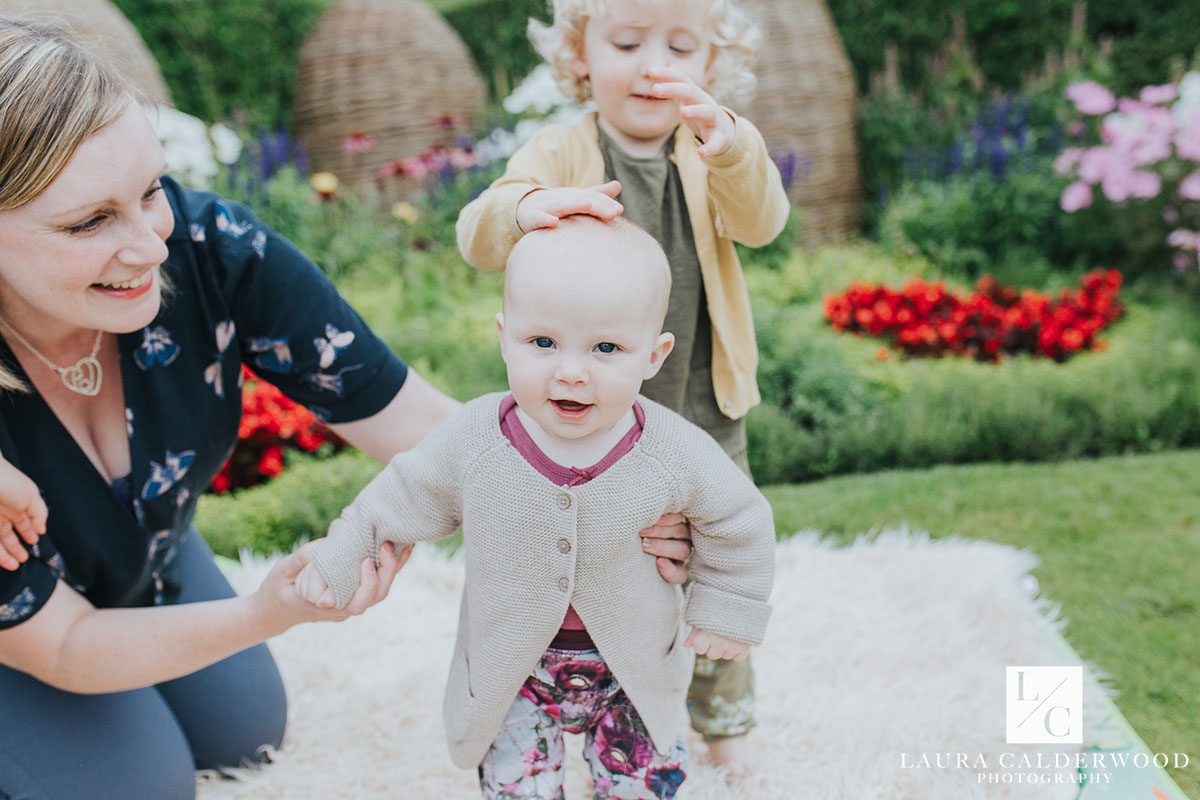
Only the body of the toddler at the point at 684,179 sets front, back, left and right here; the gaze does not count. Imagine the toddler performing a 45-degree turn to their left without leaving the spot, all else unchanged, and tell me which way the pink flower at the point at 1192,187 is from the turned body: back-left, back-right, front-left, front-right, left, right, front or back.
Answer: left

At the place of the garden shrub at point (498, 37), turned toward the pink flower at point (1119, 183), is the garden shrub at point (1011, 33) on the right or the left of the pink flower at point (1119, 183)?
left

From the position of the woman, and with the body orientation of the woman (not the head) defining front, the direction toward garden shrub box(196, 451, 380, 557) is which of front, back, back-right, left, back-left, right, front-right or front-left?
back-left

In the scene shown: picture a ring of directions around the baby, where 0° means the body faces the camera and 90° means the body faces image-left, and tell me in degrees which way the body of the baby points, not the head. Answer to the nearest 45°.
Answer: approximately 0°

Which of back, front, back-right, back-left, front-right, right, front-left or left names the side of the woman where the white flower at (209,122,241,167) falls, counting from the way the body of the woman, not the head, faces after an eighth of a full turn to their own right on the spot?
back

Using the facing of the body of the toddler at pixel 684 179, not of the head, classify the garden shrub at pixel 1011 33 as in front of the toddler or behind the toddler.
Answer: behind

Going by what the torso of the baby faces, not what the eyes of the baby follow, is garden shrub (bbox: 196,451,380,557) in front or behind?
behind

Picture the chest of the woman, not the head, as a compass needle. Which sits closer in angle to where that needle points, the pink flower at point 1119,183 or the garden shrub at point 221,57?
the pink flower

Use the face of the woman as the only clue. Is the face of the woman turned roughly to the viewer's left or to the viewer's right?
to the viewer's right

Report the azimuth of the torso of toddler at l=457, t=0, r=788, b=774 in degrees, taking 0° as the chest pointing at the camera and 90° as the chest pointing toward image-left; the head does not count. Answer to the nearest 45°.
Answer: approximately 0°
